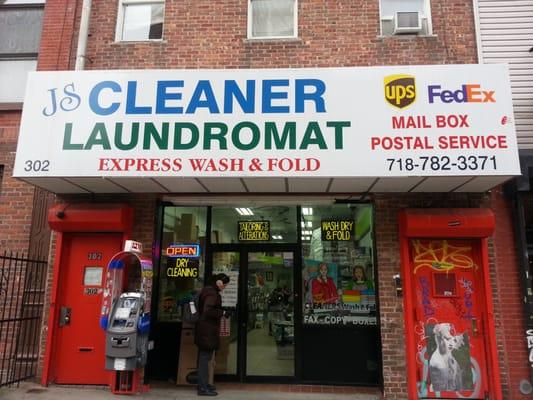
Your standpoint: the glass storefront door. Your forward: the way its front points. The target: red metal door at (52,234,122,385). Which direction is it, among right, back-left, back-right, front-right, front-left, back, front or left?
right

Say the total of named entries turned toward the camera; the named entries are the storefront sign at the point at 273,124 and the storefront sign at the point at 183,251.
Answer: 2

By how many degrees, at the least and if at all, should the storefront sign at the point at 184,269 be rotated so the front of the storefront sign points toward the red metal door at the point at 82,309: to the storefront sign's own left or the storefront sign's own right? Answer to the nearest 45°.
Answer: approximately 90° to the storefront sign's own right

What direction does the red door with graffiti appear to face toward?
toward the camera

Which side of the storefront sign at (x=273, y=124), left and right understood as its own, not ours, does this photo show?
front

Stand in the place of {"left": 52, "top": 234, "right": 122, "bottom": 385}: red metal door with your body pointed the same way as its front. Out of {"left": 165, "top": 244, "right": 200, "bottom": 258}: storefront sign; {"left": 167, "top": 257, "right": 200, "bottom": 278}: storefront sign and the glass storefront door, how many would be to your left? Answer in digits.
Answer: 3

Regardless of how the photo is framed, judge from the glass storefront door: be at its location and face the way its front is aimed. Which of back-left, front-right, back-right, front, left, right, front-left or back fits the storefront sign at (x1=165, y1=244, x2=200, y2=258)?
right

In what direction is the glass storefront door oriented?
toward the camera

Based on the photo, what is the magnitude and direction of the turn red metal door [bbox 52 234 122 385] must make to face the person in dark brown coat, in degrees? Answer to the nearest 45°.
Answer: approximately 45° to its left
